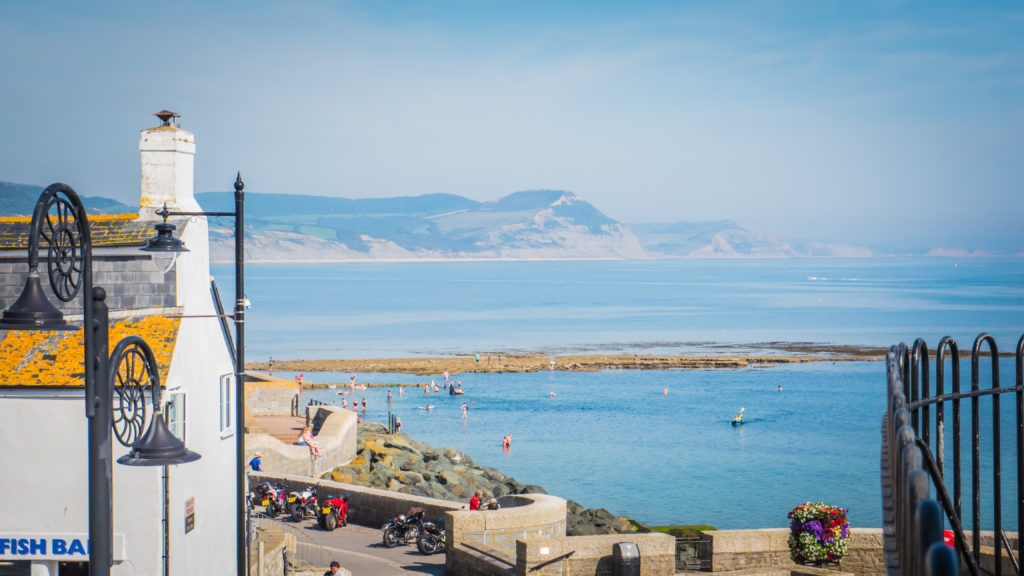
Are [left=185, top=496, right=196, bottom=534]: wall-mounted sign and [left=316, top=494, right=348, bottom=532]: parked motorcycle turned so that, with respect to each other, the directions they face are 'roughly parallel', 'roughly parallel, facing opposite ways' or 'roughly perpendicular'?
roughly perpendicular

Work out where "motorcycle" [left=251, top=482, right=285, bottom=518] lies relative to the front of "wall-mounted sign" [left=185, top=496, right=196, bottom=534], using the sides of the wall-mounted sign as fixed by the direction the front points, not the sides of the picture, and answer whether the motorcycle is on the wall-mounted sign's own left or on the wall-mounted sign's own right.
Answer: on the wall-mounted sign's own left
